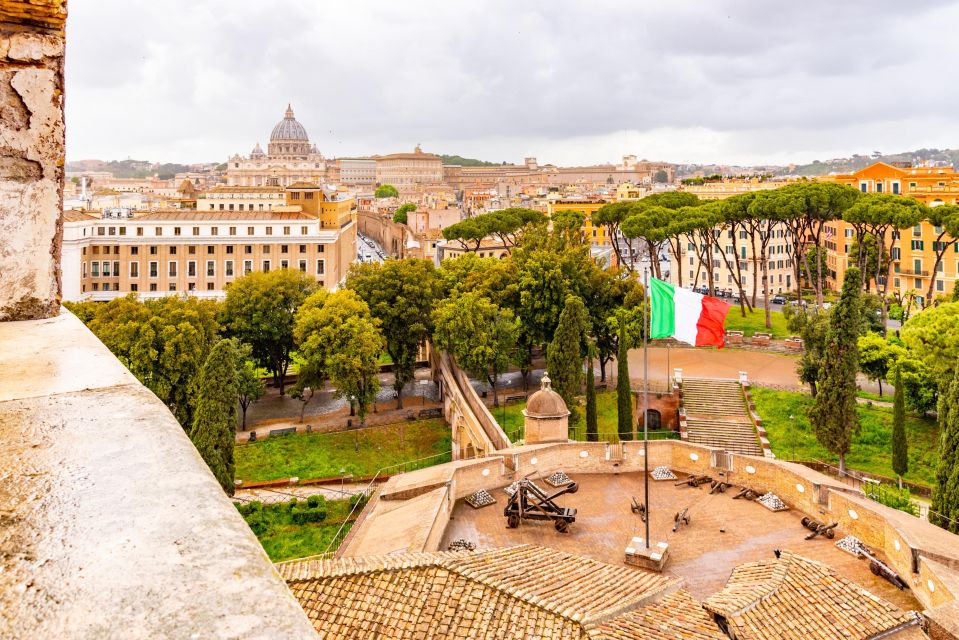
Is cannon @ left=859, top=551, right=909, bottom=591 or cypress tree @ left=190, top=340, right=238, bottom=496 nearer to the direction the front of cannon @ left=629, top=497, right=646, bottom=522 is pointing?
the cypress tree

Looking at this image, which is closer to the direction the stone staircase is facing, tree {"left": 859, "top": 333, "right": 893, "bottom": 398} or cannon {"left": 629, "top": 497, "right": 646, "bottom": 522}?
the cannon

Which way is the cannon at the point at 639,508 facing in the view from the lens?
facing away from the viewer and to the left of the viewer

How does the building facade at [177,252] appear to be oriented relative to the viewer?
toward the camera

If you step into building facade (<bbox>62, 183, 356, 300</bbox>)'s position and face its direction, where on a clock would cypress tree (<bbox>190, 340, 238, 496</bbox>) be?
The cypress tree is roughly at 12 o'clock from the building facade.

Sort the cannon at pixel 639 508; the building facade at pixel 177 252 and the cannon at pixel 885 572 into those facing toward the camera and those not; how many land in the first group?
1

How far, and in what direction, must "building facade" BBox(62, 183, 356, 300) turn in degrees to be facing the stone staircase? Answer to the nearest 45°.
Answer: approximately 45° to its left

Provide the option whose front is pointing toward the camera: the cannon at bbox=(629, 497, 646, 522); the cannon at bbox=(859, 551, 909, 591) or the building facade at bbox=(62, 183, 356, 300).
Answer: the building facade

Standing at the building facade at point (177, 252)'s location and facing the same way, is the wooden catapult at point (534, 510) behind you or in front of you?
in front
